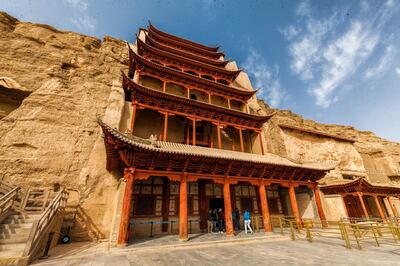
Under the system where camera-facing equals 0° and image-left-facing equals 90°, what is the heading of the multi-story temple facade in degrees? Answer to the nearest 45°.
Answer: approximately 315°

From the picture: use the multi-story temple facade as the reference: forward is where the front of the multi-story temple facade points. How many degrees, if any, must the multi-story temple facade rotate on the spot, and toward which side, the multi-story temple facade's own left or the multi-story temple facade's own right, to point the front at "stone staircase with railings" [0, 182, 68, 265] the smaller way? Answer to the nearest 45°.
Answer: approximately 90° to the multi-story temple facade's own right
